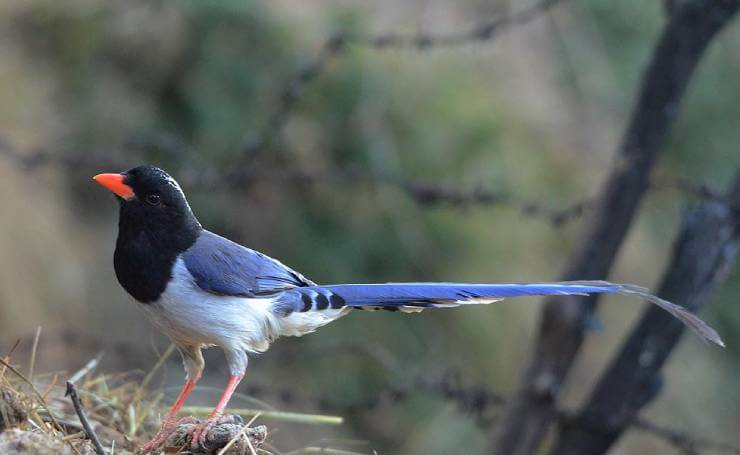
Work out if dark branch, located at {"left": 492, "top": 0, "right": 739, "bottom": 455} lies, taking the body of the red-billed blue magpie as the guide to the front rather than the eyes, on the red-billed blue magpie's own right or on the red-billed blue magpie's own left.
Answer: on the red-billed blue magpie's own right

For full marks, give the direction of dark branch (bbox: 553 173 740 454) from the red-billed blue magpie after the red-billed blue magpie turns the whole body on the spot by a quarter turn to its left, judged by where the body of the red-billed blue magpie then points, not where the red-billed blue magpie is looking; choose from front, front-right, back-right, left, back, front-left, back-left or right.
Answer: back-left

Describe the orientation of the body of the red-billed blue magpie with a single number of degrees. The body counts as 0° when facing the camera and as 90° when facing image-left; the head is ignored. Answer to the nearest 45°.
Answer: approximately 90°
